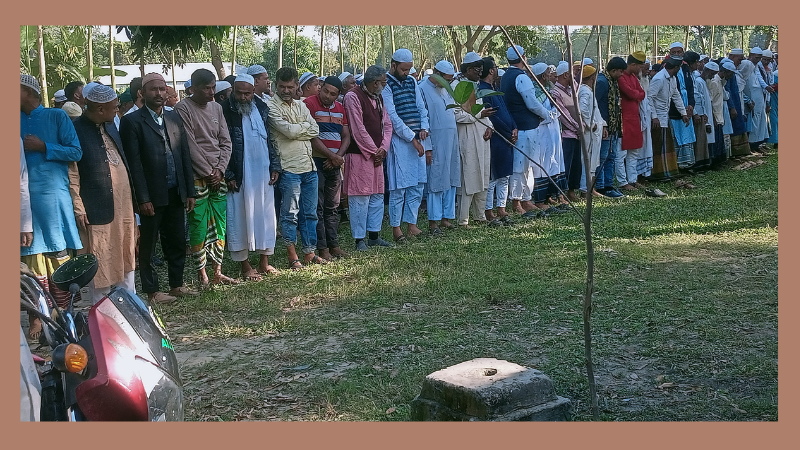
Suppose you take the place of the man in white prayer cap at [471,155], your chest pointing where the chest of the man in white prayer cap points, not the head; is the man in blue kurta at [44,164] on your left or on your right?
on your right

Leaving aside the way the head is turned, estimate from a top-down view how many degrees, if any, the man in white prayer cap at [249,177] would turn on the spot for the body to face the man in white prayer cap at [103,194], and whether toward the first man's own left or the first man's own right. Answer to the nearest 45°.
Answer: approximately 90° to the first man's own right

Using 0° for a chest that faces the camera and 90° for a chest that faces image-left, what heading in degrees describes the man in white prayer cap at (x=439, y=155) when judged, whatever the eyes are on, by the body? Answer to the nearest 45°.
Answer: approximately 315°

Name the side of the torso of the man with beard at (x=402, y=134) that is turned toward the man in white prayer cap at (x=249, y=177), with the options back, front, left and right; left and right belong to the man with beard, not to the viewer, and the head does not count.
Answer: right

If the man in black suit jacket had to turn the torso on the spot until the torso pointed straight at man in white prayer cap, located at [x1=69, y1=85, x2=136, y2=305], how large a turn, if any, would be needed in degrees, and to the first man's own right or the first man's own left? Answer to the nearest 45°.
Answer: approximately 90° to the first man's own right

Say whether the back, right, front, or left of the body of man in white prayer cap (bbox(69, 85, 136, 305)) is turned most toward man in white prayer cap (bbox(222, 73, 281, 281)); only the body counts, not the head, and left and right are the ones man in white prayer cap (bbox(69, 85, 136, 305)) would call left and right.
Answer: left

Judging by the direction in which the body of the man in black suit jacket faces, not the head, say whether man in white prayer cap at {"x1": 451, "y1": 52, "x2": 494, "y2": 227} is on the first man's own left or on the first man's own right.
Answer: on the first man's own left

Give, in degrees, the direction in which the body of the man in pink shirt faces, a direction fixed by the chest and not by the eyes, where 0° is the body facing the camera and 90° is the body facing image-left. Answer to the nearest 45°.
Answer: approximately 315°

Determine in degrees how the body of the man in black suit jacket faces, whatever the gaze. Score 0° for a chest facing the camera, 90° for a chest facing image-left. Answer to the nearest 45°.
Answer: approximately 315°
